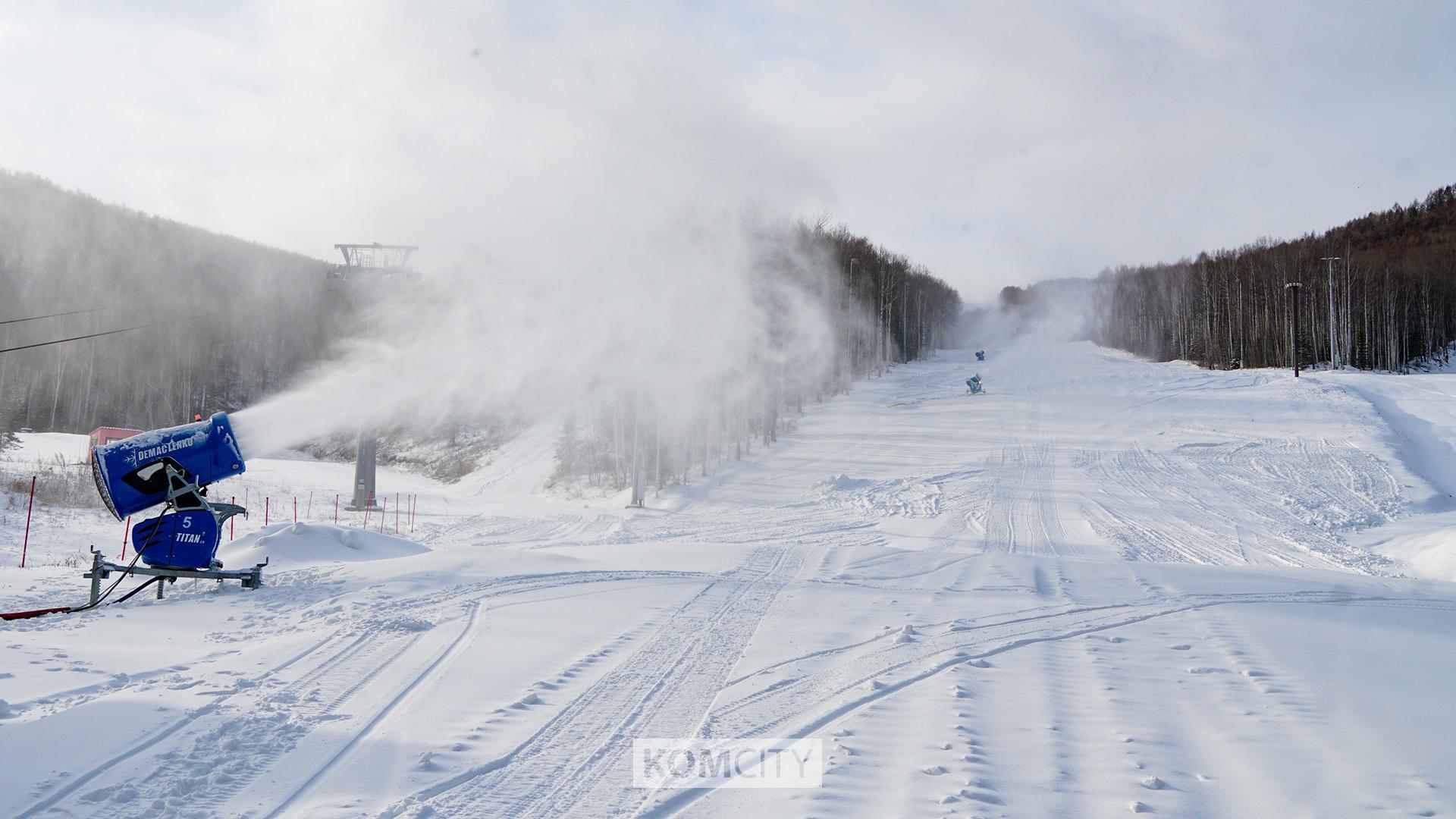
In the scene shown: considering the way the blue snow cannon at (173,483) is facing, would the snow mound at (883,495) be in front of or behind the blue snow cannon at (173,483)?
in front

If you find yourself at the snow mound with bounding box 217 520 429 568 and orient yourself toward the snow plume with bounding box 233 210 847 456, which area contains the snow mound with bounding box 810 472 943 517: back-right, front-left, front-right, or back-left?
front-right

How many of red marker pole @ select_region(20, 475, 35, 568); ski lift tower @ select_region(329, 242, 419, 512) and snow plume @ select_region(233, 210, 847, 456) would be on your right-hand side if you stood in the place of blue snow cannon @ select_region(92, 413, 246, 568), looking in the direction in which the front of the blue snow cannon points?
0

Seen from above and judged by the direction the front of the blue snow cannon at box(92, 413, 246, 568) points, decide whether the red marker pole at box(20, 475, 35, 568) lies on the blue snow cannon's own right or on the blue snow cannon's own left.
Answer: on the blue snow cannon's own left

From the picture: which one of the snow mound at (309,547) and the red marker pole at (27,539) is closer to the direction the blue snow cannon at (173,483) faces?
the snow mound

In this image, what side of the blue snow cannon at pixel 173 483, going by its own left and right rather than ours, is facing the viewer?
right

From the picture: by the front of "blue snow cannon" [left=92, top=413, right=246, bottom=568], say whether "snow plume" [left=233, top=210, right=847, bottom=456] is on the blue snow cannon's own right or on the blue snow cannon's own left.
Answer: on the blue snow cannon's own left

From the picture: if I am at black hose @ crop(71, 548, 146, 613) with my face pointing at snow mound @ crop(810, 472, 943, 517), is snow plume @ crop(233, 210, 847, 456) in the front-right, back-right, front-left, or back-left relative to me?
front-left

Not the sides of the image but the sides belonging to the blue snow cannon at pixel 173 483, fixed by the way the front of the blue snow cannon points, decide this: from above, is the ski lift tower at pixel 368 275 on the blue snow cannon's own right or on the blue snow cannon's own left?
on the blue snow cannon's own left

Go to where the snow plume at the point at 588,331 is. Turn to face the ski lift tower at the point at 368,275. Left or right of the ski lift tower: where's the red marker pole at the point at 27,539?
left
